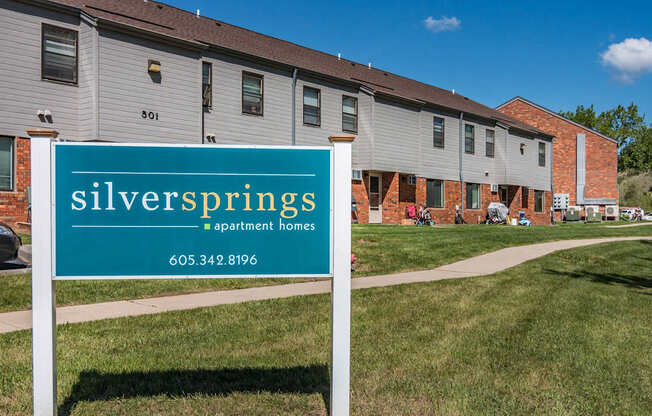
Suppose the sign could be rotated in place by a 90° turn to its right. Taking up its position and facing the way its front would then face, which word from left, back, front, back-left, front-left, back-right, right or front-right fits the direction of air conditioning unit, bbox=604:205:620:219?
back-right

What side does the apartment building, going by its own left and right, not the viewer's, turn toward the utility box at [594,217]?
left

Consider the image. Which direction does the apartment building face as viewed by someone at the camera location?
facing the viewer and to the right of the viewer

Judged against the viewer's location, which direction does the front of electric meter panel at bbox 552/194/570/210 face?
facing the viewer

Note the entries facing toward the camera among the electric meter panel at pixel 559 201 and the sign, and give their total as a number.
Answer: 2

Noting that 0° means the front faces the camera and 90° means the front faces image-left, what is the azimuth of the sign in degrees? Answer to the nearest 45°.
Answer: approximately 0°

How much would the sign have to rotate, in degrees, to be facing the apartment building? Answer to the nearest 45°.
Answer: approximately 180°

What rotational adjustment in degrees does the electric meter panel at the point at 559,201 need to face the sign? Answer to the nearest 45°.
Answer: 0° — it already faces it

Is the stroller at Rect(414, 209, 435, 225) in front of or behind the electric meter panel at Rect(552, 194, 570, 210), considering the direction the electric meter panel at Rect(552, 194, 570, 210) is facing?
in front

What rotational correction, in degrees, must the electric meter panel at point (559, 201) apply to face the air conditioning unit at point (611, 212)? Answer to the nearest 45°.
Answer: approximately 135° to its left
